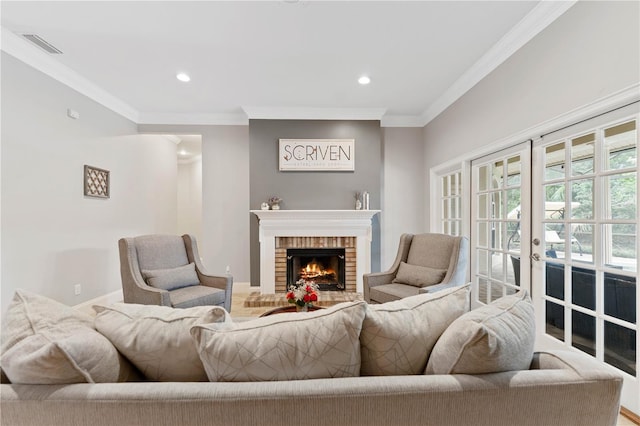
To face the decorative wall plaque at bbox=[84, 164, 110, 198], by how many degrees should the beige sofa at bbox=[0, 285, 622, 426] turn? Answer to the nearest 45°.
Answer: approximately 45° to its left

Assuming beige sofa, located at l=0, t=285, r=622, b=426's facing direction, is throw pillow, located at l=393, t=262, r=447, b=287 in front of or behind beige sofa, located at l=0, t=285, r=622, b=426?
in front

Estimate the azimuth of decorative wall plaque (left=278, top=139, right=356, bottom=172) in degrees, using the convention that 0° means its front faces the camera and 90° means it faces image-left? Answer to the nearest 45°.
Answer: approximately 0°

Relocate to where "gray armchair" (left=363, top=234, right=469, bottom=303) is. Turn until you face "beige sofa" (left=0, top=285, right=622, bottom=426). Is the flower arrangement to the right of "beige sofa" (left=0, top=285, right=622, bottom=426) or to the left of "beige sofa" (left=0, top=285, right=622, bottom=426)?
right

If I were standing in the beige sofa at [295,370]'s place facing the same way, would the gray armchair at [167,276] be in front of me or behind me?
in front

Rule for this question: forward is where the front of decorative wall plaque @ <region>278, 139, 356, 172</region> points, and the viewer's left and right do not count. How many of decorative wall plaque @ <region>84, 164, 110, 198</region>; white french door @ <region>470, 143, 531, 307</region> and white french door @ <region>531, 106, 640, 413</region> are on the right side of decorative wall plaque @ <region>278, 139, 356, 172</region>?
1

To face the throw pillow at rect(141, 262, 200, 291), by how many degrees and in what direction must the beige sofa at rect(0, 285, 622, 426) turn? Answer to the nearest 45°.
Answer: approximately 45° to its left

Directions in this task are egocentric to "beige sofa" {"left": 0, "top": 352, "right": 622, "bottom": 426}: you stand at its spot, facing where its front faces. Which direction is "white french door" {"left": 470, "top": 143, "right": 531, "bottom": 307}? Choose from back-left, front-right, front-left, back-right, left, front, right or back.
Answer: front-right

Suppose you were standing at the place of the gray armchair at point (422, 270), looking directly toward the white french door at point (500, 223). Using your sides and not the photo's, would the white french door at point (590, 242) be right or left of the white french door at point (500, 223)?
right

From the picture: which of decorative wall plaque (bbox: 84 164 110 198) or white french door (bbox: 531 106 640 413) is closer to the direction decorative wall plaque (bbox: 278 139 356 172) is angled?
the white french door

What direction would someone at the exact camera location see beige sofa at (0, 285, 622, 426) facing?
facing away from the viewer

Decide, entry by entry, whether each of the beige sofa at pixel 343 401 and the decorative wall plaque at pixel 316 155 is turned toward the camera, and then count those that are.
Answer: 1

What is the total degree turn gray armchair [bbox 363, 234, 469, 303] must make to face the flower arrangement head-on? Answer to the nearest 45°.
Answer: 0° — it already faces it

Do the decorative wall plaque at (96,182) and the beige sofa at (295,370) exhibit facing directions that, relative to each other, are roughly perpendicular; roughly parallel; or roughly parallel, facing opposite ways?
roughly perpendicular

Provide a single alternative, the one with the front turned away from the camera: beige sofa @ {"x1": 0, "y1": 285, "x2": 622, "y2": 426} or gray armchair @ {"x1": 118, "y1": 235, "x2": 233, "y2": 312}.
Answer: the beige sofa

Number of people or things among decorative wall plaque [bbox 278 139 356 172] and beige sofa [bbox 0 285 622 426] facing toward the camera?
1

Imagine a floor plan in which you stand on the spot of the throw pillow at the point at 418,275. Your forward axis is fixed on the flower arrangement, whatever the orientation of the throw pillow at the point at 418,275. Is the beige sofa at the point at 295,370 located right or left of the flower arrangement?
left
